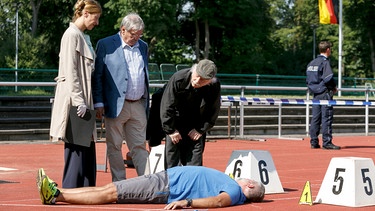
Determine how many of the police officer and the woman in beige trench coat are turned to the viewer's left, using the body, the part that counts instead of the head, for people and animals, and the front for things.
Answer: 0

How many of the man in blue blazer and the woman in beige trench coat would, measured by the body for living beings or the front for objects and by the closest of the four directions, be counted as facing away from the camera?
0

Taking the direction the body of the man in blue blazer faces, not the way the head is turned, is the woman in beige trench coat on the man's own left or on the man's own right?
on the man's own right

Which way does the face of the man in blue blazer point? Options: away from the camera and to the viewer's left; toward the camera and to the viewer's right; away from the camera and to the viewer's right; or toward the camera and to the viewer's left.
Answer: toward the camera and to the viewer's right

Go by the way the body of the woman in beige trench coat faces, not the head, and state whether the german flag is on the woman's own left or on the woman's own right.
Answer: on the woman's own left

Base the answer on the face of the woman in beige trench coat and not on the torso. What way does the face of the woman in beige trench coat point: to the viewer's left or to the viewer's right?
to the viewer's right

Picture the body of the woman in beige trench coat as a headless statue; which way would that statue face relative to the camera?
to the viewer's right
